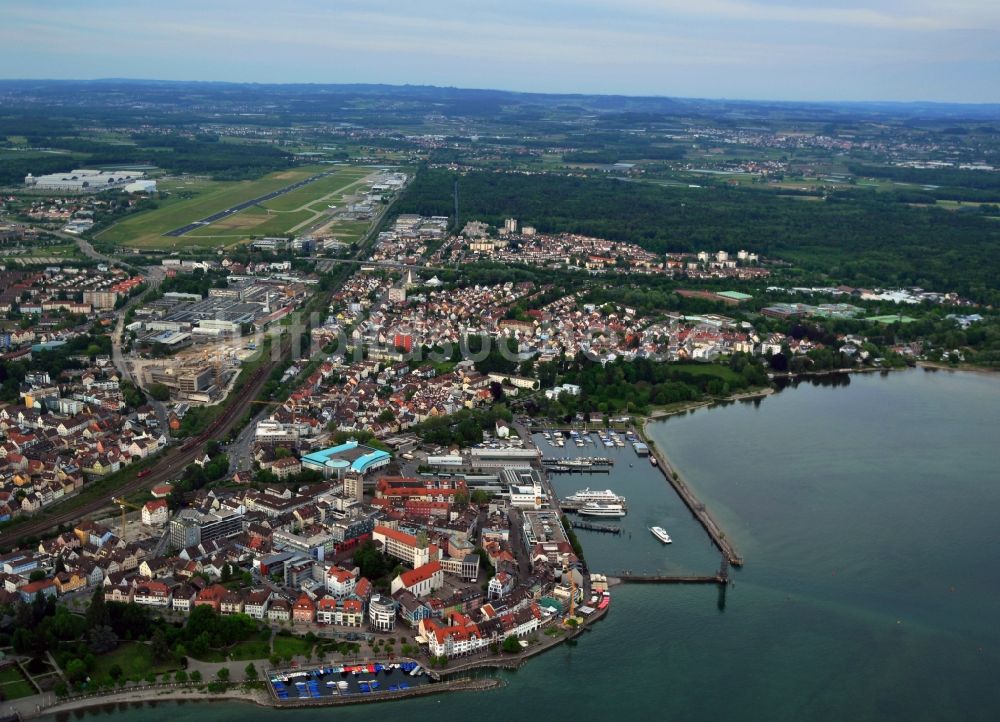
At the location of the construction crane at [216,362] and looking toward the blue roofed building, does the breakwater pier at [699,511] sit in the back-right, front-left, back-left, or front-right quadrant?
front-left
